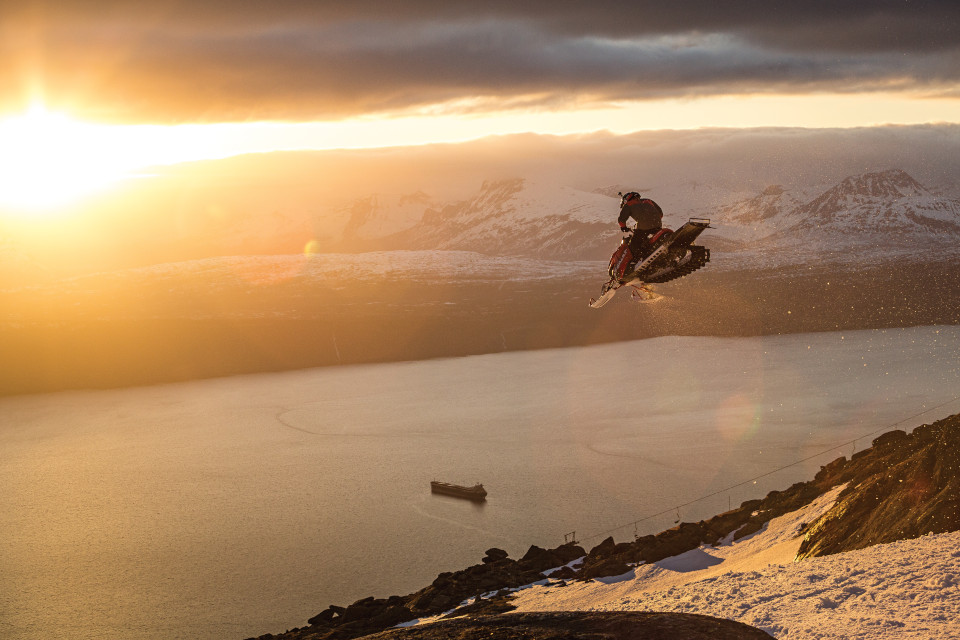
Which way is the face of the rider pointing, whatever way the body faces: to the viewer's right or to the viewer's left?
to the viewer's left

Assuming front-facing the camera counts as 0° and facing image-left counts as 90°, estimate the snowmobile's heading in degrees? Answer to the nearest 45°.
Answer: approximately 90°
